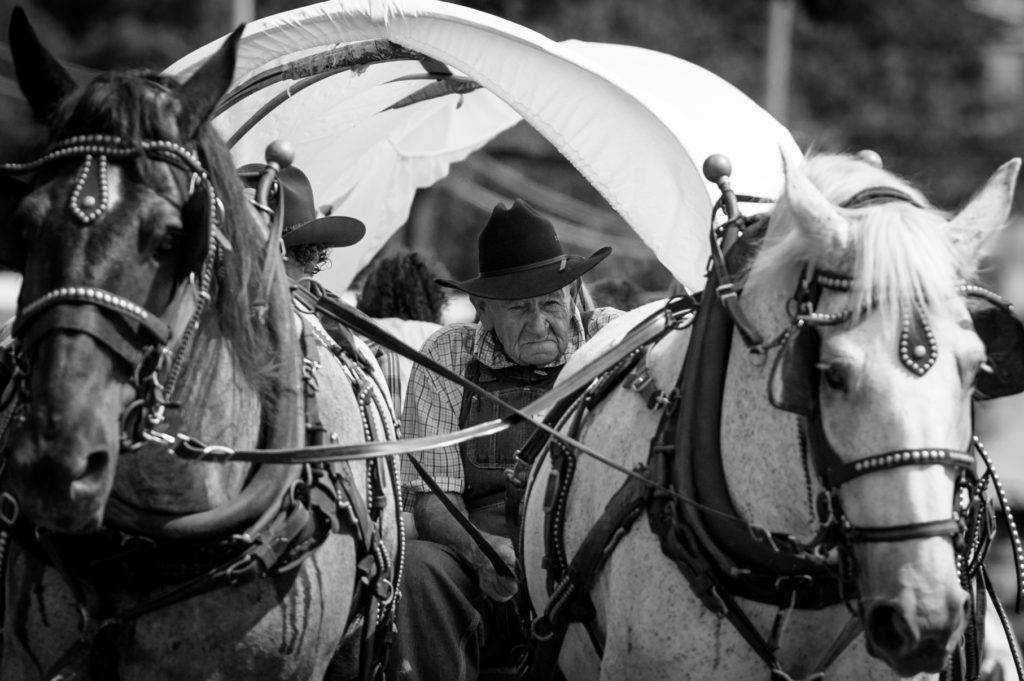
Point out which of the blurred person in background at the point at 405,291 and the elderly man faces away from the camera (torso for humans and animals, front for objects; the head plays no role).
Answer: the blurred person in background

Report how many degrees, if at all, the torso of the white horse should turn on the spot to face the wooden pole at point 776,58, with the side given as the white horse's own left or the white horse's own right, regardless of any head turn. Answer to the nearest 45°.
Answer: approximately 135° to the white horse's own left

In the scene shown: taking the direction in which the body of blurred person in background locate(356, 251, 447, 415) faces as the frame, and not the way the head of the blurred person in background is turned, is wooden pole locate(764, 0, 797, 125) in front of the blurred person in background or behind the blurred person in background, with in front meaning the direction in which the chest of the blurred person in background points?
in front

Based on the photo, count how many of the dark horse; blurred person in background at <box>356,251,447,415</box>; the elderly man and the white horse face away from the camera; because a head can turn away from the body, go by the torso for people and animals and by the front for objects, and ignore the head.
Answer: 1

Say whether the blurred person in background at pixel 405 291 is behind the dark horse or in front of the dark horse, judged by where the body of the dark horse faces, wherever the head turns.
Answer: behind

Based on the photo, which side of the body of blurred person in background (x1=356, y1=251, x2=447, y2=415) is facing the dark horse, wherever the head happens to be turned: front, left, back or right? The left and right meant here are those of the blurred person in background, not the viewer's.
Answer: back

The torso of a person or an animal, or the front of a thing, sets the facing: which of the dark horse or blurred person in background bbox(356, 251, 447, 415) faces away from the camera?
the blurred person in background

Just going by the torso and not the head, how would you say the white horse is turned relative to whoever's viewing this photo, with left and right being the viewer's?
facing the viewer and to the right of the viewer

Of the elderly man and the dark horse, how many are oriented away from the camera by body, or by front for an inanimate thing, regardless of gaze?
0

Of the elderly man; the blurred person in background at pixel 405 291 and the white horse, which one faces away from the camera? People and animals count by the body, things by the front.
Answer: the blurred person in background

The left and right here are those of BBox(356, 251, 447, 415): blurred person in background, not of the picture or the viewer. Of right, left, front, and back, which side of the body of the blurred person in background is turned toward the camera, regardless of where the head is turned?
back

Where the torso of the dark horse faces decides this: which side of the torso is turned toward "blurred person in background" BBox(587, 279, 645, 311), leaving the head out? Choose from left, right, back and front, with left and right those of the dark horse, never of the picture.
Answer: back

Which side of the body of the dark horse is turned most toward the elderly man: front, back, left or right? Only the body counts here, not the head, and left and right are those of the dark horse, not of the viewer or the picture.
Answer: back
